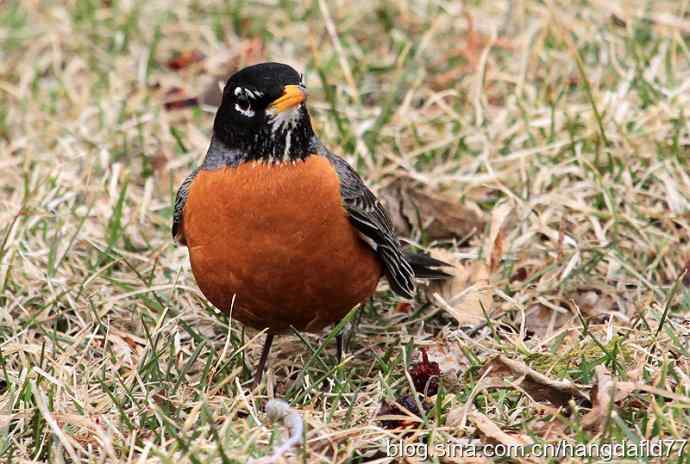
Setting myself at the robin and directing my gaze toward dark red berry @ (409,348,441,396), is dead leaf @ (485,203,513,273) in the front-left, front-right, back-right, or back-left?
front-left

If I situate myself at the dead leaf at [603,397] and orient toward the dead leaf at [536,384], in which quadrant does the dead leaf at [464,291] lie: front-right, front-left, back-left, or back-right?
front-right

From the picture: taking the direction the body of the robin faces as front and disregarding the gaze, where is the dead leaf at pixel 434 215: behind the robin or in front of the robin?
behind

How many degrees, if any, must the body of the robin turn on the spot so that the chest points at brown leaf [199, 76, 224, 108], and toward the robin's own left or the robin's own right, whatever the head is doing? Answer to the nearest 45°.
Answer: approximately 135° to the robin's own right

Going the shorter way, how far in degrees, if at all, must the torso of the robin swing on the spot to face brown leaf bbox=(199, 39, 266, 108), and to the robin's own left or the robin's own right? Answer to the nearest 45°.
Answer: approximately 135° to the robin's own right

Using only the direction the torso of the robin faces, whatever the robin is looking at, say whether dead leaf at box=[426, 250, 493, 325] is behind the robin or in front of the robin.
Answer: behind

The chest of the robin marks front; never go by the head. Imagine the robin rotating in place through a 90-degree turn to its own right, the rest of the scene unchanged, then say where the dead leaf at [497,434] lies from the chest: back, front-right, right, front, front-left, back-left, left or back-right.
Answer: back

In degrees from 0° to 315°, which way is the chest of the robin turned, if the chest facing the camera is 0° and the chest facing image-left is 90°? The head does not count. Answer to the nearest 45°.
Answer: approximately 45°

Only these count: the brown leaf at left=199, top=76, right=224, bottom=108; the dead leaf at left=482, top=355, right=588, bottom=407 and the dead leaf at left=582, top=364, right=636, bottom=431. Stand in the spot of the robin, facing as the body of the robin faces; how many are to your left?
2

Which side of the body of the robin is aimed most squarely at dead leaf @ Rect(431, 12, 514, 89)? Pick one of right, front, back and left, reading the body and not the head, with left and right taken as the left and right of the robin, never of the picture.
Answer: back

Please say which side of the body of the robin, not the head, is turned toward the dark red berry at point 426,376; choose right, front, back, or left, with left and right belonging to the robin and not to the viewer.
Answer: left

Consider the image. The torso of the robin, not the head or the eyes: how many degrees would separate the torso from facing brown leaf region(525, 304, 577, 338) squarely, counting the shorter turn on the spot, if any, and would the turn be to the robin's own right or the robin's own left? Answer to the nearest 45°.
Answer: approximately 135° to the robin's own left

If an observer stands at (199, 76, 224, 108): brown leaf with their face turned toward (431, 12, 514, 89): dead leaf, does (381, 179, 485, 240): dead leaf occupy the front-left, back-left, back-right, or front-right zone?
front-right

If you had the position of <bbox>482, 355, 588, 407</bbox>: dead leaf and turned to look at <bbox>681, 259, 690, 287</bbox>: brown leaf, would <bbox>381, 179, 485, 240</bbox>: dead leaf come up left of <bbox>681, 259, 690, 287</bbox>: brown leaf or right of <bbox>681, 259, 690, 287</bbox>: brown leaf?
left

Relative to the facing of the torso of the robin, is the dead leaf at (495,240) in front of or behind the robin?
behind

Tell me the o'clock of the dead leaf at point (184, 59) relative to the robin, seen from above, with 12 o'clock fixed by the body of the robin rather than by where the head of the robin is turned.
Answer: The dead leaf is roughly at 4 o'clock from the robin.
